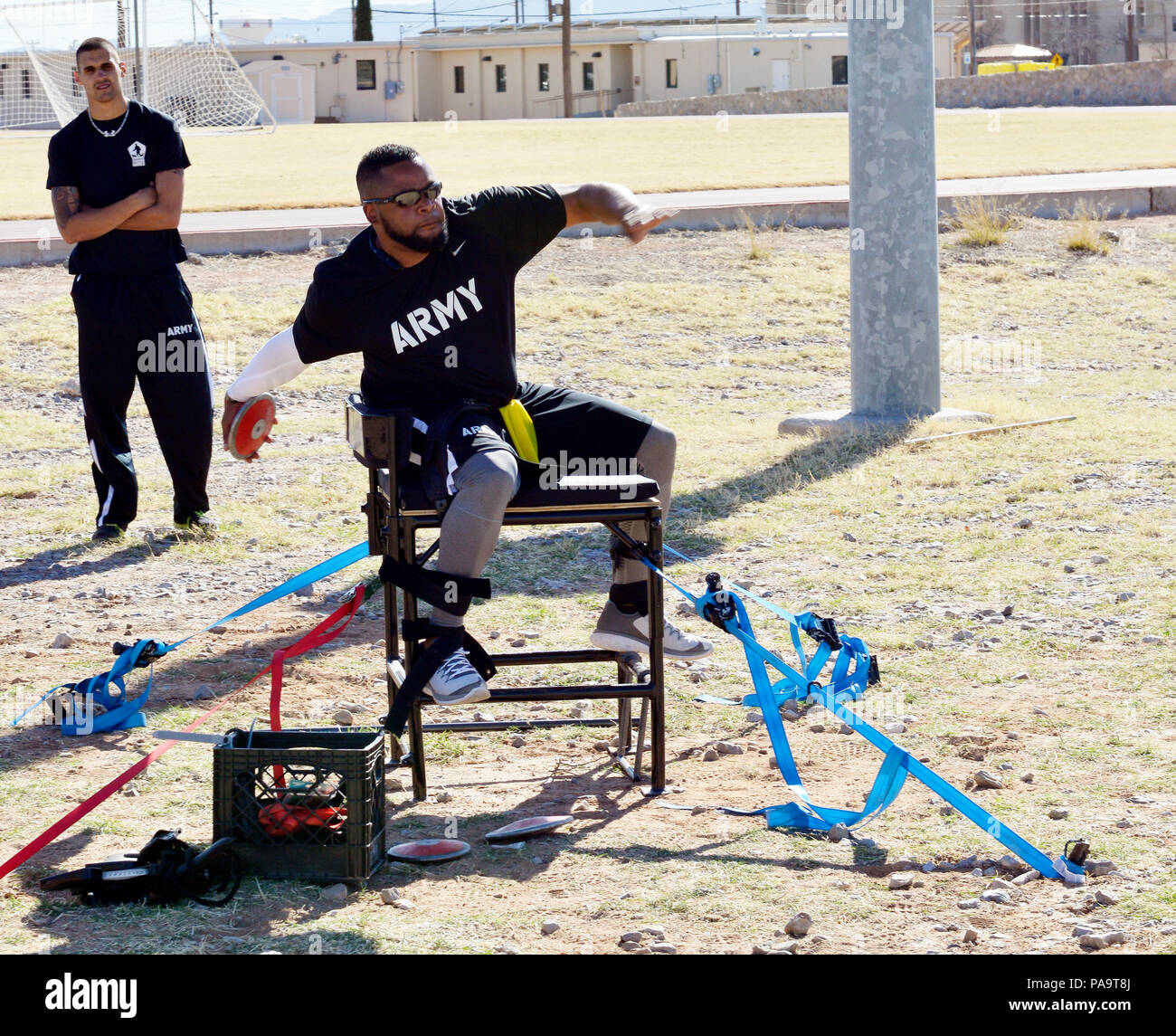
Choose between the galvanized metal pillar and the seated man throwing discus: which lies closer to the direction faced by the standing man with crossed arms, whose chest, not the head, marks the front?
the seated man throwing discus

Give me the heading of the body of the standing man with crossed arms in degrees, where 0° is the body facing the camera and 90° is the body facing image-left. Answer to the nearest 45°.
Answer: approximately 0°

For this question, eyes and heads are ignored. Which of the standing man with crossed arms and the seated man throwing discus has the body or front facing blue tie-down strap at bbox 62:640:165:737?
the standing man with crossed arms

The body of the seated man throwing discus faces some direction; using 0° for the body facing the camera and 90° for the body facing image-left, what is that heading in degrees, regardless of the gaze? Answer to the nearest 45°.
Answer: approximately 315°
